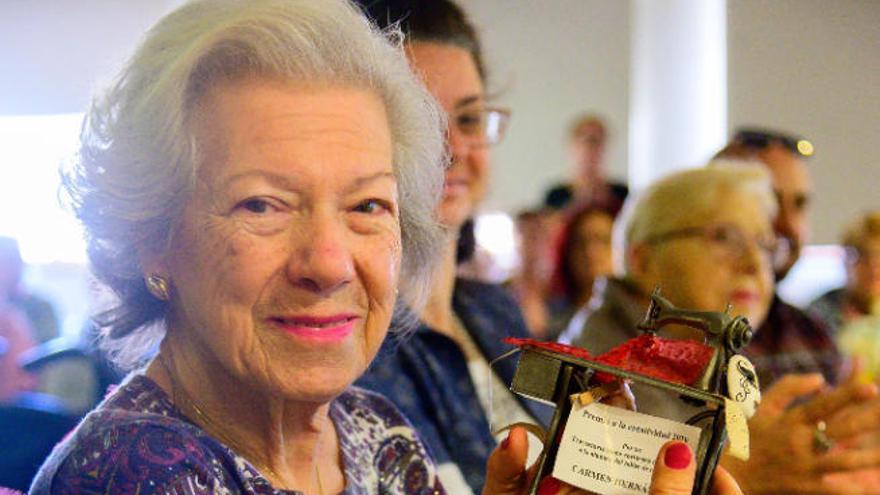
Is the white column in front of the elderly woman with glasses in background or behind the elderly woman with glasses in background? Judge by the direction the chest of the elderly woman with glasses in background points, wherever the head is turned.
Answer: behind

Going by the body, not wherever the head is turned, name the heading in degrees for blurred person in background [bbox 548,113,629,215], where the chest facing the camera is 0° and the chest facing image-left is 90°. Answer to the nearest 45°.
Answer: approximately 0°

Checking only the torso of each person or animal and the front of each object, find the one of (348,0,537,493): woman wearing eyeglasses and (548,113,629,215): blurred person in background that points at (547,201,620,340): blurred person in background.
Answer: (548,113,629,215): blurred person in background

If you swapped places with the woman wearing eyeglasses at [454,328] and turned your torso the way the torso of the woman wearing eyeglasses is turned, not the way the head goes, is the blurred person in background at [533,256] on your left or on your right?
on your left

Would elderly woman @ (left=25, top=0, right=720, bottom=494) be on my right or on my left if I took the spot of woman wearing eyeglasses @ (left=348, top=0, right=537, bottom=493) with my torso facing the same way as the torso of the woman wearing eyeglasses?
on my right

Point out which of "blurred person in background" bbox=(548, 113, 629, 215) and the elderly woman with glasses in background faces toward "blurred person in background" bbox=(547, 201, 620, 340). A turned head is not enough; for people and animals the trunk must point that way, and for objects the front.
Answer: "blurred person in background" bbox=(548, 113, 629, 215)

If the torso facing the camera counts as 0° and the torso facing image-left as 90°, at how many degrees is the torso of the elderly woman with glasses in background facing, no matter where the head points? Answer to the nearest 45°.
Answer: approximately 315°

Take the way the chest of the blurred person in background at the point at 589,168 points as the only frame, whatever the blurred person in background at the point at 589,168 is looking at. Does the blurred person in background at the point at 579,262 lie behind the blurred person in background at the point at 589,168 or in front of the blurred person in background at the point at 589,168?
in front

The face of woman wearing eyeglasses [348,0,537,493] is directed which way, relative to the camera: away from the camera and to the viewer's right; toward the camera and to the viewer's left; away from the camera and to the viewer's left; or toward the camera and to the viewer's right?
toward the camera and to the viewer's right

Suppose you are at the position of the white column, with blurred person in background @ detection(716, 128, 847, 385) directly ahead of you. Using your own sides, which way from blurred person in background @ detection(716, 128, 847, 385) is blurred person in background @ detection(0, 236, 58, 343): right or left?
right

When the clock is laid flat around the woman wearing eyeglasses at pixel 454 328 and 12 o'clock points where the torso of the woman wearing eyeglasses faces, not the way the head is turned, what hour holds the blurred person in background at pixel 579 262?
The blurred person in background is roughly at 8 o'clock from the woman wearing eyeglasses.

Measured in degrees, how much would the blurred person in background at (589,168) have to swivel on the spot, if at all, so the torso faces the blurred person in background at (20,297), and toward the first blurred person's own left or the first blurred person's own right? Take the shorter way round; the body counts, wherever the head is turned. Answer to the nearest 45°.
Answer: approximately 45° to the first blurred person's own right

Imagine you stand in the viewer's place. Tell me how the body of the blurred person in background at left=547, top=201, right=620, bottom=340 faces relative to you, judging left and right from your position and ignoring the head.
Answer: facing the viewer and to the right of the viewer
